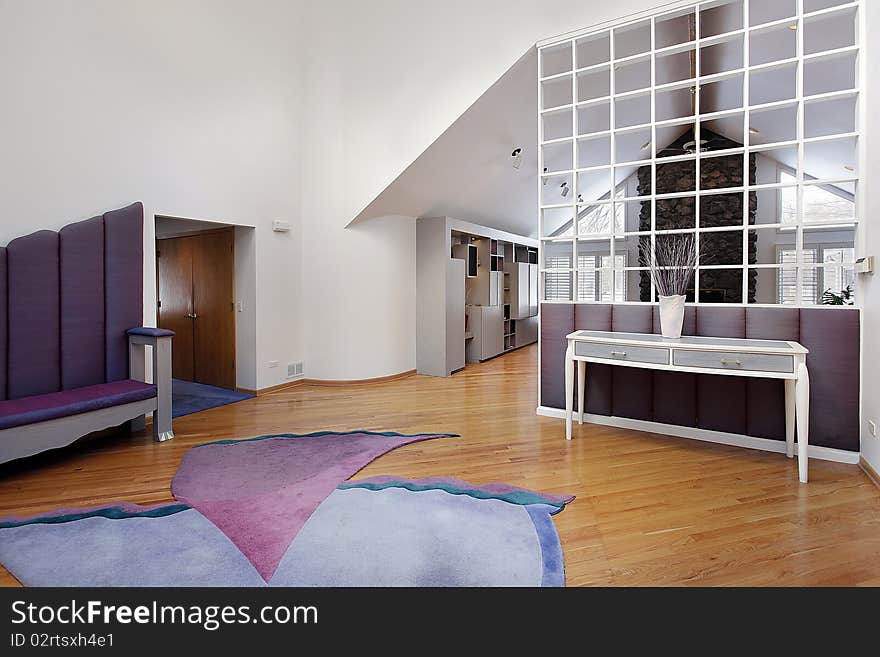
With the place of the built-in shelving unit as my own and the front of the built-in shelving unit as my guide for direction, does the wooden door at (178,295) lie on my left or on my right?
on my right

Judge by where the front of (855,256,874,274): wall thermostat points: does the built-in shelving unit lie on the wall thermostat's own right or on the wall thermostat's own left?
on the wall thermostat's own right

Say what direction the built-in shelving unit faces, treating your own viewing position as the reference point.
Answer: facing the viewer and to the right of the viewer

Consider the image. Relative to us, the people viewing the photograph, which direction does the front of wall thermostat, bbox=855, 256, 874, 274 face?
facing the viewer and to the left of the viewer

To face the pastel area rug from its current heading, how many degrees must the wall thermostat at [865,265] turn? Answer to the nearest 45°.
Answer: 0° — it already faces it

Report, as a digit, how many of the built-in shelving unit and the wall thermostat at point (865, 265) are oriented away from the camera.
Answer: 0
